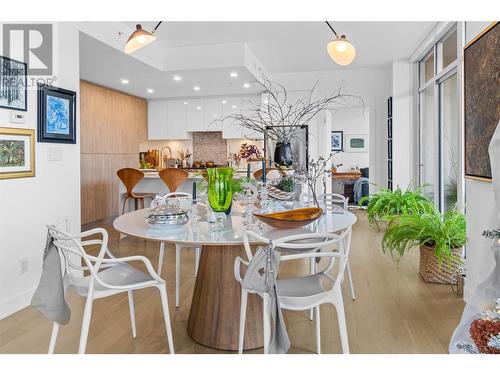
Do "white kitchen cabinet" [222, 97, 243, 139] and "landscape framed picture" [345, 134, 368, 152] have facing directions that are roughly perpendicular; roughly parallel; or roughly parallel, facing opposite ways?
roughly parallel

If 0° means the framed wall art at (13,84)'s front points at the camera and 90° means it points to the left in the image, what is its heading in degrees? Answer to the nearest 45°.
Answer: approximately 315°

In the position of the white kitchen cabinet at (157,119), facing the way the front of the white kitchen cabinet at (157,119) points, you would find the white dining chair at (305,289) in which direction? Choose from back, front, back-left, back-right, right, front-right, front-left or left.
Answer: front

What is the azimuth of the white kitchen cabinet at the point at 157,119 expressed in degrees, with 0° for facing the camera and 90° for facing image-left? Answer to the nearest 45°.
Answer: approximately 0°

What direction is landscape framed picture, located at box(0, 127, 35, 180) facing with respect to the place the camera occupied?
facing the viewer and to the right of the viewer

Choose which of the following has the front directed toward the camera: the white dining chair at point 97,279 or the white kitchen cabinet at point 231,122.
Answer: the white kitchen cabinet

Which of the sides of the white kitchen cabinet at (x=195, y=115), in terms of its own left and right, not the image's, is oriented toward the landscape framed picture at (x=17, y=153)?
front

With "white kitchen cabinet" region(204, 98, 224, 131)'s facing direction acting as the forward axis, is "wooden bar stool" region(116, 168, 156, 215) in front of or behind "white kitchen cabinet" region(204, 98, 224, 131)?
in front

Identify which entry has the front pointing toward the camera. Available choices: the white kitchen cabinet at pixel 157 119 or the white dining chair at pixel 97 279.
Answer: the white kitchen cabinet

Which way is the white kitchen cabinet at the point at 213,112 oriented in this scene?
toward the camera

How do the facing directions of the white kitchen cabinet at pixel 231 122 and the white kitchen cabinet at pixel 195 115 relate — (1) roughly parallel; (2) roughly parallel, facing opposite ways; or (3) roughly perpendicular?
roughly parallel
